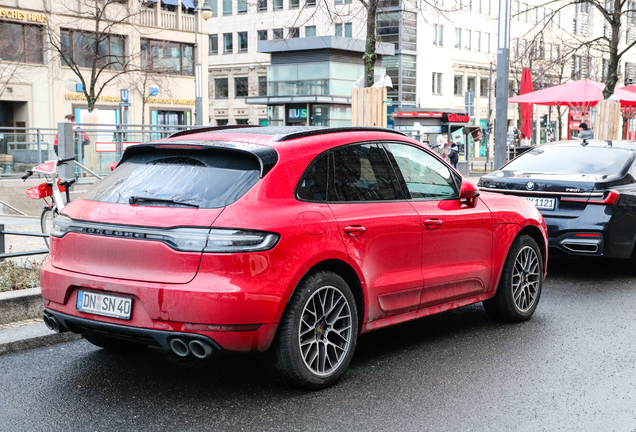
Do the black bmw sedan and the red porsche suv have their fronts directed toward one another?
no

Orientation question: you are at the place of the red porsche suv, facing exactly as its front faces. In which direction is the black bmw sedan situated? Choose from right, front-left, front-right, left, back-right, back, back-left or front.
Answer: front

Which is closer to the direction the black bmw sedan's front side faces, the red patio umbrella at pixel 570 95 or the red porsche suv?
the red patio umbrella

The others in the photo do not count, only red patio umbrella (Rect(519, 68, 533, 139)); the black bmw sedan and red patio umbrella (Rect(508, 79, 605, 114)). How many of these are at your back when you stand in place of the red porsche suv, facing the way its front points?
0

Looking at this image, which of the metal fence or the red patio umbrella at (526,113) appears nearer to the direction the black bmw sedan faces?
the red patio umbrella

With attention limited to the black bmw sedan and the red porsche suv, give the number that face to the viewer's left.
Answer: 0

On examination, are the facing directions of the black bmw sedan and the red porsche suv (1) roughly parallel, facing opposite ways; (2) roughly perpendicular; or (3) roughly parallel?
roughly parallel

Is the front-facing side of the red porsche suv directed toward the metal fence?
no

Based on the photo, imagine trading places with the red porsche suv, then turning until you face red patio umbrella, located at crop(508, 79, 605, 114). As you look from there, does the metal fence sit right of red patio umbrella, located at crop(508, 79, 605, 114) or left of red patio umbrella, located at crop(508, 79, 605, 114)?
left

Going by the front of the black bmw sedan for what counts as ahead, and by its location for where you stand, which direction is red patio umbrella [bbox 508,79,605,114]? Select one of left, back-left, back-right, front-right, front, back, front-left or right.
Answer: front-left

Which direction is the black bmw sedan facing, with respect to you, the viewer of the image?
facing away from the viewer and to the right of the viewer

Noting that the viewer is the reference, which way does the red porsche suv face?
facing away from the viewer and to the right of the viewer

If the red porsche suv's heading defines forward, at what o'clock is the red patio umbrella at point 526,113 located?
The red patio umbrella is roughly at 11 o'clock from the red porsche suv.

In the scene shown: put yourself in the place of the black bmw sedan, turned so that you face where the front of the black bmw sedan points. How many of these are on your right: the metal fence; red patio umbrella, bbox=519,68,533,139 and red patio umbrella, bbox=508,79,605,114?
0

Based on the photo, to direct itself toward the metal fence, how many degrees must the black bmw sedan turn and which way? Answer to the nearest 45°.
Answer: approximately 90° to its left

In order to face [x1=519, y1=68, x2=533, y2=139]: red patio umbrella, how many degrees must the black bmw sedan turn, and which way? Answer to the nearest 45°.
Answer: approximately 45° to its left

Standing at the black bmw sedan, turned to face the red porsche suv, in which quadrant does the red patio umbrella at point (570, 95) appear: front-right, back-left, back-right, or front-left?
back-right

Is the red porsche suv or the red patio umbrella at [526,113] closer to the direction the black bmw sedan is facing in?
the red patio umbrella
